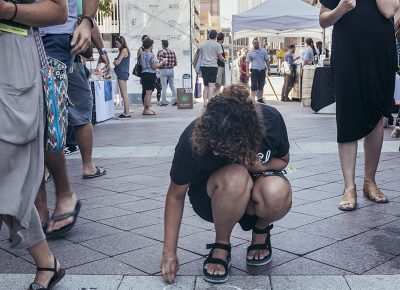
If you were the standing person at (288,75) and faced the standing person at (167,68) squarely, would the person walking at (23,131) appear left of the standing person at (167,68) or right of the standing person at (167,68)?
left

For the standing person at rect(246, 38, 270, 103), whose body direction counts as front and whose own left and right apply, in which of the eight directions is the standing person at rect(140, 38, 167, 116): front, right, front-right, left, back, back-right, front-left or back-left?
front-right

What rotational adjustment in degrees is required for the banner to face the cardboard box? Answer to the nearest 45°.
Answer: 0° — it already faces it

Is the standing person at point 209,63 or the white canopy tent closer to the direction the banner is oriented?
the standing person

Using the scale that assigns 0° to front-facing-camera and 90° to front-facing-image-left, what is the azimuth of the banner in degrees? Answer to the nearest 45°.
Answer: approximately 0°

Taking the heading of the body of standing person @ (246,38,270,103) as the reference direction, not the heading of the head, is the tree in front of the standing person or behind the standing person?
behind
